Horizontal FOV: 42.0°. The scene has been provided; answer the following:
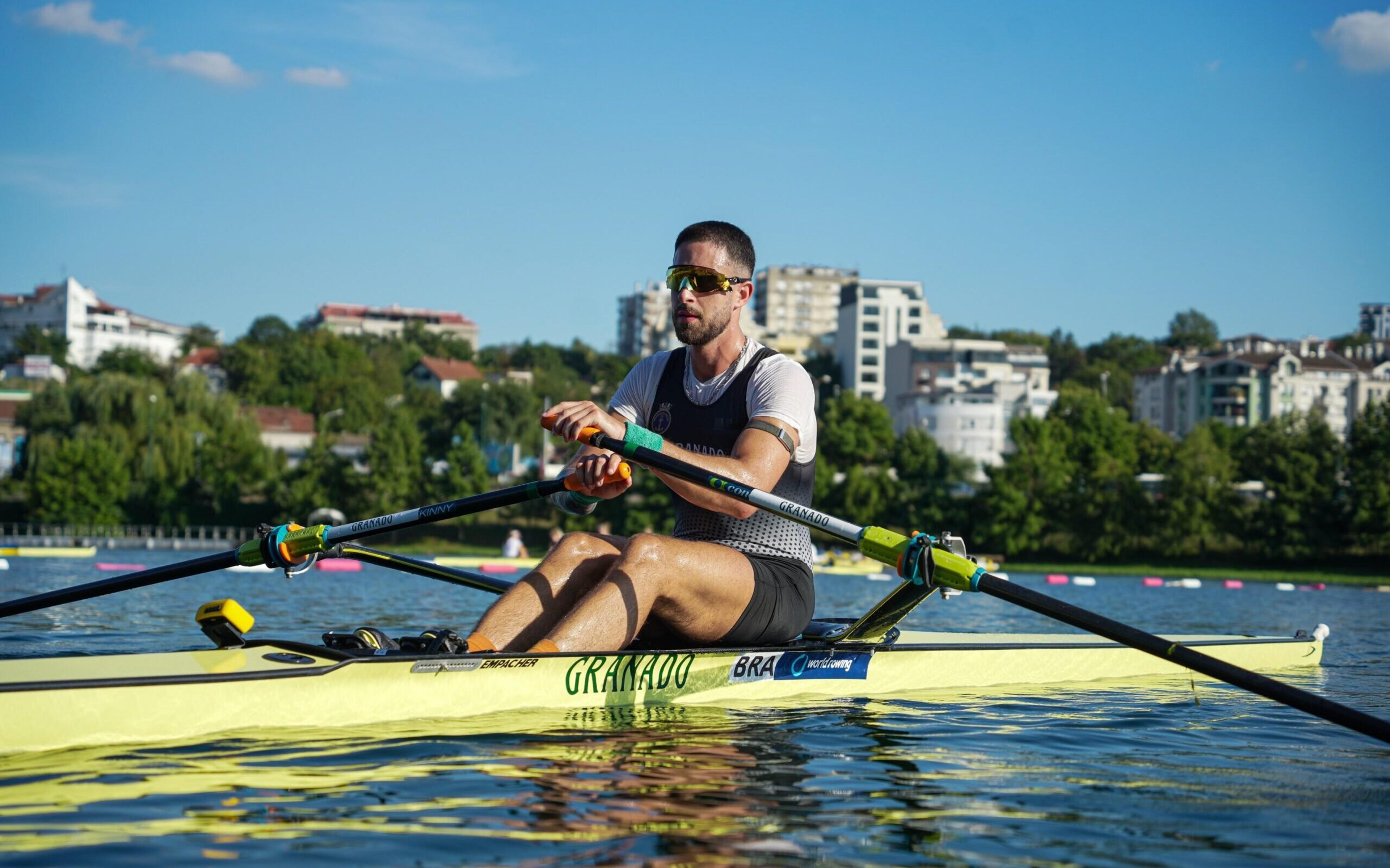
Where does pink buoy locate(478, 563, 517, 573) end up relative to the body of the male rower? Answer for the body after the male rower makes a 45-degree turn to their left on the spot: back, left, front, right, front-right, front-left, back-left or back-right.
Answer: back

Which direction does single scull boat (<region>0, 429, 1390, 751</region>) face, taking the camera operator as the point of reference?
facing away from the viewer and to the right of the viewer

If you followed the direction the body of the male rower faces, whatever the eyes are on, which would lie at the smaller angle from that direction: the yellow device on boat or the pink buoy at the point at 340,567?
the yellow device on boat

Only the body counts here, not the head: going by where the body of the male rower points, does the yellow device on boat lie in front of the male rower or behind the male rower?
in front

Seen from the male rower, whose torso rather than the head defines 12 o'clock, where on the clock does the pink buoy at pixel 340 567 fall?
The pink buoy is roughly at 4 o'clock from the male rower.

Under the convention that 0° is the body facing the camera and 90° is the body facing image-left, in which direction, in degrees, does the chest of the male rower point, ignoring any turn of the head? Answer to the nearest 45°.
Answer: approximately 45°

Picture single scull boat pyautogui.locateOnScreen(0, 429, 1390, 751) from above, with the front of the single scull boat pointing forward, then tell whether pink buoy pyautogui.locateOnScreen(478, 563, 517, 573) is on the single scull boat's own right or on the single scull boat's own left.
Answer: on the single scull boat's own left
